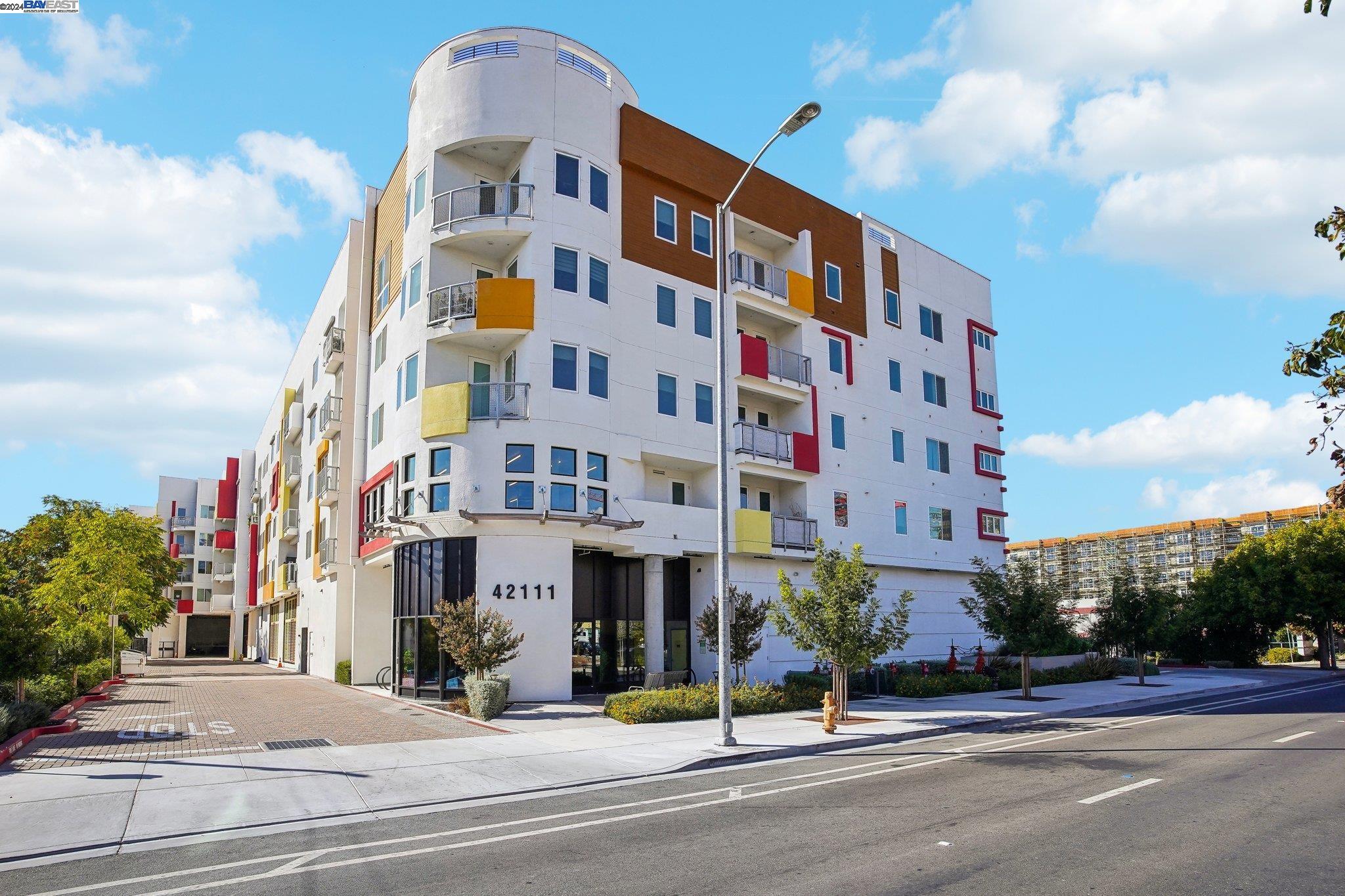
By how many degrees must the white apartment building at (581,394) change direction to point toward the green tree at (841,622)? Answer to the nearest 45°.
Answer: approximately 45° to its left

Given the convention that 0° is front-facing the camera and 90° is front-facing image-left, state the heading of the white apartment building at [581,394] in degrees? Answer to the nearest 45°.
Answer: approximately 0°

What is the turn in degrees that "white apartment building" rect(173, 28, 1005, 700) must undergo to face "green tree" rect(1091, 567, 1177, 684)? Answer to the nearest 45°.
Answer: approximately 90° to its left
